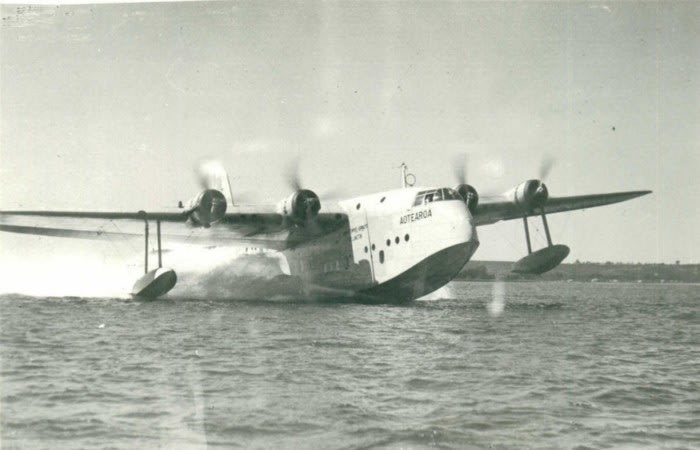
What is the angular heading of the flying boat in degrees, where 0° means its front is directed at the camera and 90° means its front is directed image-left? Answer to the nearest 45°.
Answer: approximately 315°
